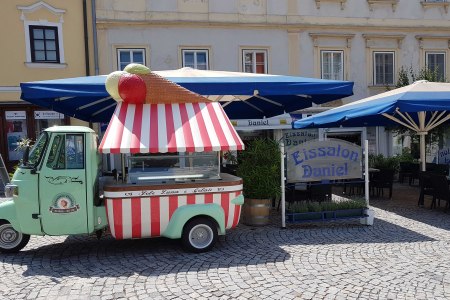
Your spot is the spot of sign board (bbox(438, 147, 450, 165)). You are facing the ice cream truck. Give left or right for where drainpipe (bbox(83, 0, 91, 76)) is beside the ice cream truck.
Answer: right

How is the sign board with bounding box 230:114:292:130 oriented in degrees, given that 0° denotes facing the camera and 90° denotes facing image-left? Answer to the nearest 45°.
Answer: approximately 0°

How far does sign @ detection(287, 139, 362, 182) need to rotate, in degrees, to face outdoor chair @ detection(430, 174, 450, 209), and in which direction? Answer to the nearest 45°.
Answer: approximately 135° to its left

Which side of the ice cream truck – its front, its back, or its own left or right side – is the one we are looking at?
left

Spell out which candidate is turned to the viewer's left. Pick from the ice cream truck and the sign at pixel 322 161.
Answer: the ice cream truck

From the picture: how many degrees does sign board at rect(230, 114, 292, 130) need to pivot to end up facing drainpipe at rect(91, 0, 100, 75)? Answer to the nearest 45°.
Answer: approximately 90° to its right

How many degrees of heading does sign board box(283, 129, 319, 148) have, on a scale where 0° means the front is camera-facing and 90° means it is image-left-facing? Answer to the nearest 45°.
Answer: approximately 0°

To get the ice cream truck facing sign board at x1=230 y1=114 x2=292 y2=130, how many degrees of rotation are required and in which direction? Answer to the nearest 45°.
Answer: approximately 135° to its right

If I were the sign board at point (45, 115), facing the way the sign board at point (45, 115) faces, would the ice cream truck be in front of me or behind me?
in front
